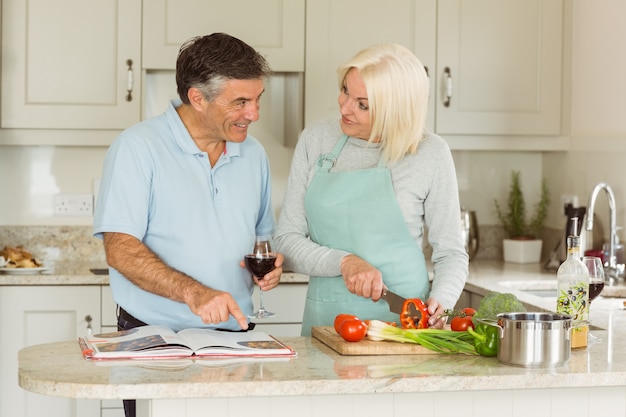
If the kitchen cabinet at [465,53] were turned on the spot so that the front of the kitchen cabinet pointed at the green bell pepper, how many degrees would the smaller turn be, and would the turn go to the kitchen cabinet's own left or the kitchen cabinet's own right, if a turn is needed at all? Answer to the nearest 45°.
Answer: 0° — it already faces it

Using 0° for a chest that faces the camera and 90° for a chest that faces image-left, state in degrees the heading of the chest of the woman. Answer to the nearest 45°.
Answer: approximately 45°

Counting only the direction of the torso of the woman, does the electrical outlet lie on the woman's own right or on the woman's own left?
on the woman's own right

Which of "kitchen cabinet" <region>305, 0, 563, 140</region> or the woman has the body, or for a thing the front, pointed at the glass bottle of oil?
the kitchen cabinet

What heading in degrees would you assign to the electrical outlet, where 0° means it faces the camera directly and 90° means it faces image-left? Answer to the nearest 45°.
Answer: approximately 0°

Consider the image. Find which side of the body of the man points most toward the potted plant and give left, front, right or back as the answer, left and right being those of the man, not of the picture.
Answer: left

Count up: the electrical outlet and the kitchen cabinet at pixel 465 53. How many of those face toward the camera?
2

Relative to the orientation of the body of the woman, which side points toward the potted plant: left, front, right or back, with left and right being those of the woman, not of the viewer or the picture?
back

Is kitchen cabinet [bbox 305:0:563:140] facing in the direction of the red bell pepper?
yes
